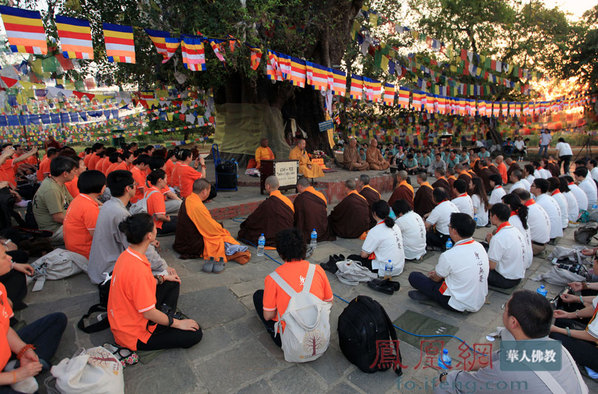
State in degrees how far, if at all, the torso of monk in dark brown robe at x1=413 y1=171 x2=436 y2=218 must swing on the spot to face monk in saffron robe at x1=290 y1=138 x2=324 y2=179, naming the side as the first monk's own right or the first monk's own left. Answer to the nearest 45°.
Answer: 0° — they already face them

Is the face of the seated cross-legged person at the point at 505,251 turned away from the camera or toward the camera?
away from the camera

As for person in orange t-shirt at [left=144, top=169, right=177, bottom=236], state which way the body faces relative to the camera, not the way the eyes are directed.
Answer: to the viewer's right

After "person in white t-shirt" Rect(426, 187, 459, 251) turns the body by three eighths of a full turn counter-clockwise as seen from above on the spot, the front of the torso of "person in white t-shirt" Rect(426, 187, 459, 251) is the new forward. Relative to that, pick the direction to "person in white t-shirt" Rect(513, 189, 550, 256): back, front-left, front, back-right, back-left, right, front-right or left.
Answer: left

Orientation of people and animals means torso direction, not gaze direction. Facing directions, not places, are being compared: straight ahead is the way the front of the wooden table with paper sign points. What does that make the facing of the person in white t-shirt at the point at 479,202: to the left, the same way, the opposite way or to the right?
the opposite way

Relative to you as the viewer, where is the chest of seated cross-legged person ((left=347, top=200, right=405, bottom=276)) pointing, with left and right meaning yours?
facing away from the viewer and to the left of the viewer

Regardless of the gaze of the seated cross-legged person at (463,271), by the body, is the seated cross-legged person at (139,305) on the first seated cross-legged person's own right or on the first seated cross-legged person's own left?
on the first seated cross-legged person's own left

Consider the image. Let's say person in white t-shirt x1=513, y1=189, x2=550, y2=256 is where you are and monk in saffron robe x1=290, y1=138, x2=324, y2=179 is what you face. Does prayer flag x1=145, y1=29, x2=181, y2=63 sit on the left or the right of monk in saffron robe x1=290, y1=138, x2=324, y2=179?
left

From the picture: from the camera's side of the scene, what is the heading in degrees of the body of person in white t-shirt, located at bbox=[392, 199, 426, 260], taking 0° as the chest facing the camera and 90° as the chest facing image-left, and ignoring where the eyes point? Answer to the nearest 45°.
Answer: approximately 135°

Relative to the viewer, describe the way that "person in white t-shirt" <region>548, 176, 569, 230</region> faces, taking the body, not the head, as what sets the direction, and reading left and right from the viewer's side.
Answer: facing away from the viewer and to the left of the viewer

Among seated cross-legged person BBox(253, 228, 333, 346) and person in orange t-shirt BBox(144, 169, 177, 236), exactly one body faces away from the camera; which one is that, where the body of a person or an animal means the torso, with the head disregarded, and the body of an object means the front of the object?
the seated cross-legged person

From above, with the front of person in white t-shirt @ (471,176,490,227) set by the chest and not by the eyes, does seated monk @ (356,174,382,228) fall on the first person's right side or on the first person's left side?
on the first person's left side

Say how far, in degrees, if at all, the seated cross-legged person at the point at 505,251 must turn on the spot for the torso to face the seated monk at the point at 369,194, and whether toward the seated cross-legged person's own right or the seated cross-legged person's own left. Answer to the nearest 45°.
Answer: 0° — they already face them

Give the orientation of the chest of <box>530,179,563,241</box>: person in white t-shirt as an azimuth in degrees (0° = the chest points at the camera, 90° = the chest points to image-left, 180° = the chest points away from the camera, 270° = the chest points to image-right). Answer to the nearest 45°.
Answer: approximately 135°

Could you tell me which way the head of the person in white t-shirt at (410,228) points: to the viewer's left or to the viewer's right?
to the viewer's left
